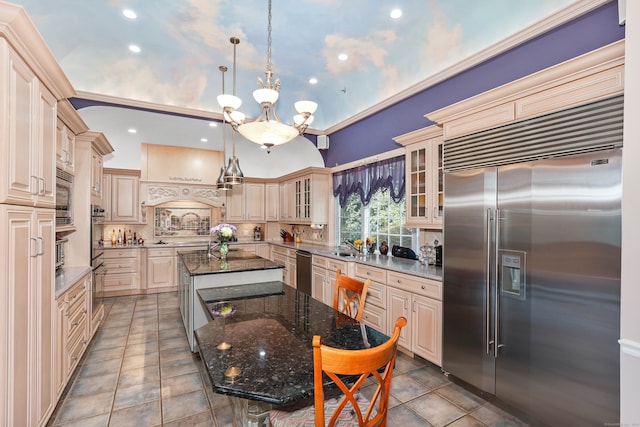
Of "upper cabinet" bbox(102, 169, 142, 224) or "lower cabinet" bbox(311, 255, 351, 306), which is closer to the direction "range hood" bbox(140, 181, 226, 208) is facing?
the lower cabinet

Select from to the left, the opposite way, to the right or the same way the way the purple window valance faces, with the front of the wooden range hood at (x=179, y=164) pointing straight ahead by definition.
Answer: to the right

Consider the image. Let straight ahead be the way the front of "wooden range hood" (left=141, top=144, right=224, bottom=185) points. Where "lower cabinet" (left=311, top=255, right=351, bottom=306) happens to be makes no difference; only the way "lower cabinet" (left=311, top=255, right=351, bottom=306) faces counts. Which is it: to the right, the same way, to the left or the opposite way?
to the right

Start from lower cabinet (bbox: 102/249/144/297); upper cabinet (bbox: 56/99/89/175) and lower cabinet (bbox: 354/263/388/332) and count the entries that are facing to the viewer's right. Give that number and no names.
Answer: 1

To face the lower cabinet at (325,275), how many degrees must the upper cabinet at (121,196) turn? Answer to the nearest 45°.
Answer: approximately 45° to its left

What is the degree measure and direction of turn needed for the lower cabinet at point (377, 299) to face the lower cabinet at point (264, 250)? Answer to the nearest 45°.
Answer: approximately 90° to its right

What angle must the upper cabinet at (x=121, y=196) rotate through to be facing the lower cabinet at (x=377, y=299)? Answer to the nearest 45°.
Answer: approximately 45° to its left

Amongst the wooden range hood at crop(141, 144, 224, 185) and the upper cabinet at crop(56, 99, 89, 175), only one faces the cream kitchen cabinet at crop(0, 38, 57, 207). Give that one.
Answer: the wooden range hood at crop(141, 144, 224, 185)

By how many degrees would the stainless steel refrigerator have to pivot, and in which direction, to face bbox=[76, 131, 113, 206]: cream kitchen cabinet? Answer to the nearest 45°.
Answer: approximately 45° to its right
